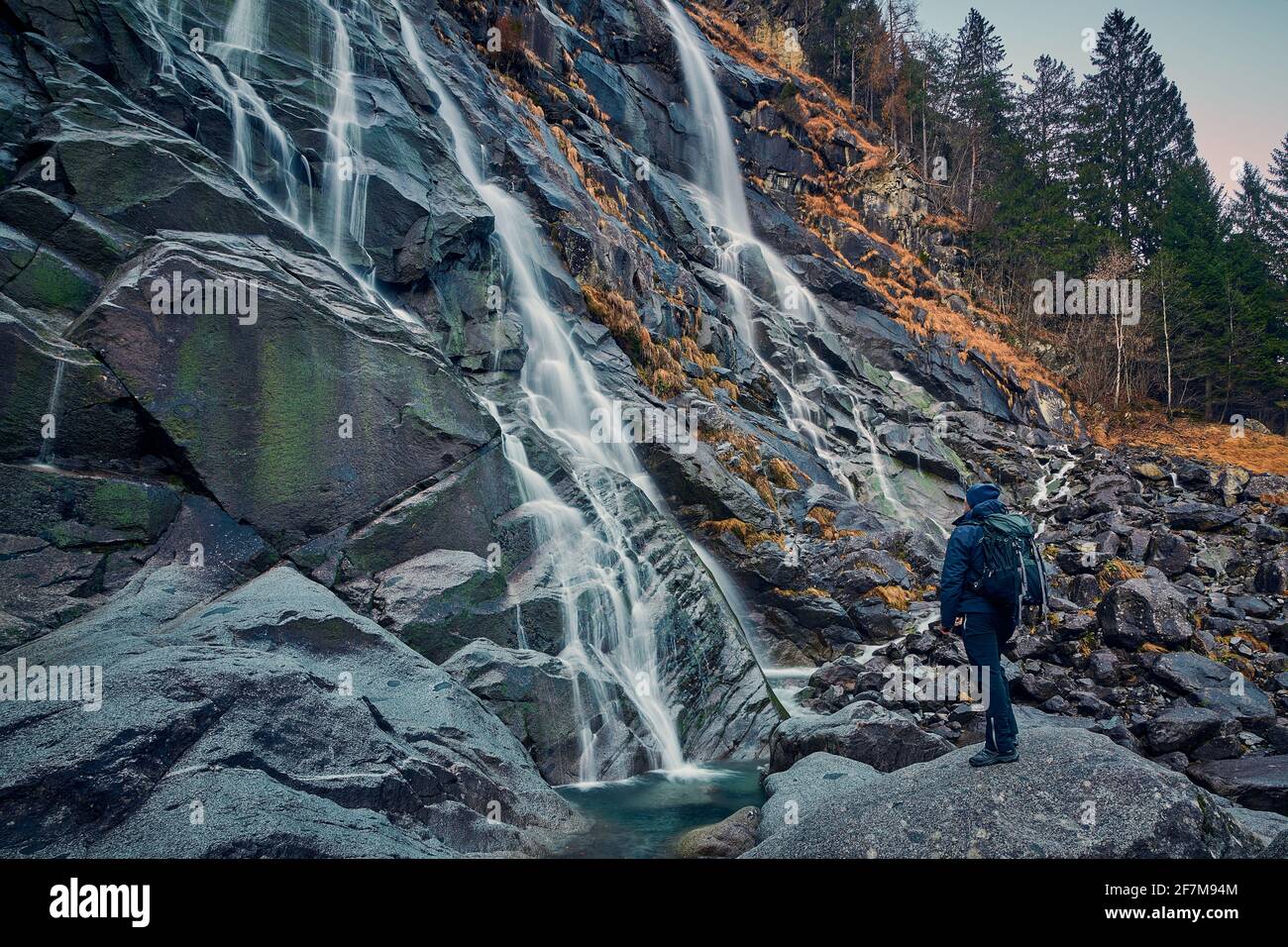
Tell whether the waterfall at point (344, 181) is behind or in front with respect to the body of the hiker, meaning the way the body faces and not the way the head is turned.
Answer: in front

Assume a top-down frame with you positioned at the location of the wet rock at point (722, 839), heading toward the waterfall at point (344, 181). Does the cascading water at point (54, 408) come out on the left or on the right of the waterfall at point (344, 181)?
left

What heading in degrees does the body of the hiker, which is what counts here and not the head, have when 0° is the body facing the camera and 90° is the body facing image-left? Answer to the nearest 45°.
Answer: approximately 135°

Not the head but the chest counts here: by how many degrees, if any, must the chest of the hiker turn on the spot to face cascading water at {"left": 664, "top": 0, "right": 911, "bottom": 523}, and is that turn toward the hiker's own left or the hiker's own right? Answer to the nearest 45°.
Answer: approximately 45° to the hiker's own right

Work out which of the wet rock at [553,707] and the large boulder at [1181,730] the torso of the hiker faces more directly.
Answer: the wet rock

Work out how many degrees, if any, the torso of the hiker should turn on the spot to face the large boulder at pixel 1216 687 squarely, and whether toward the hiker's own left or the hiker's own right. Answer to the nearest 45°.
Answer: approximately 45° to the hiker's own right
